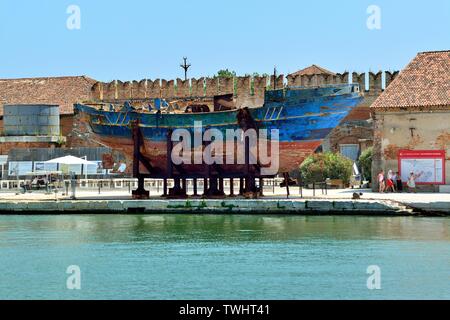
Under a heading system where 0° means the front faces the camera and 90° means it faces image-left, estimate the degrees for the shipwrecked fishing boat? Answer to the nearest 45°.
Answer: approximately 270°

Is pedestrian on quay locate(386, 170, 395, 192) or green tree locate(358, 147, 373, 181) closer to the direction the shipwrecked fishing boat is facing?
the pedestrian on quay

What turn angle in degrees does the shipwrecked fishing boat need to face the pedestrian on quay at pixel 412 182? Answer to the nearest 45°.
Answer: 0° — it already faces them

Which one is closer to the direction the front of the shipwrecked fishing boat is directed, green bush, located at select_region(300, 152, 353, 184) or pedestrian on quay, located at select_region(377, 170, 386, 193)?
the pedestrian on quay

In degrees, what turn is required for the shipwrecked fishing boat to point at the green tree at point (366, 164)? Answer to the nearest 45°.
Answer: approximately 45° to its left
